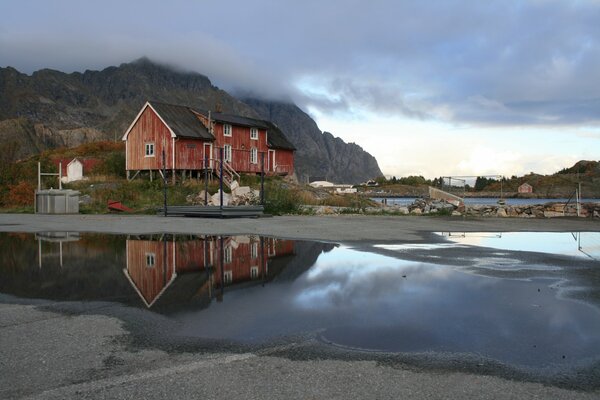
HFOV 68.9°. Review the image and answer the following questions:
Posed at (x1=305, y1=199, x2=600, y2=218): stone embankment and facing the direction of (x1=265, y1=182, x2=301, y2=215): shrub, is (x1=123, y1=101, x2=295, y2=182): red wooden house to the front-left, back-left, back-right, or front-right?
front-right

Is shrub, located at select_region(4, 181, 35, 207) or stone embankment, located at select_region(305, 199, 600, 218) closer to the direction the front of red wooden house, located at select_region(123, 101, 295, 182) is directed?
the stone embankment

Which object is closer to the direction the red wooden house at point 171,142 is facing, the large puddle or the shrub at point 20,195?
the large puddle

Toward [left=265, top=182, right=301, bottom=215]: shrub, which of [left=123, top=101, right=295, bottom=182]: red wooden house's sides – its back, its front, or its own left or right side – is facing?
front

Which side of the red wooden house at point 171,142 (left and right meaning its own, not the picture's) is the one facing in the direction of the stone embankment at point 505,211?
front

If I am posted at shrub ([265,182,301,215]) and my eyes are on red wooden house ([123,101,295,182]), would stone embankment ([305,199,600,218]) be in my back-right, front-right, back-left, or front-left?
back-right

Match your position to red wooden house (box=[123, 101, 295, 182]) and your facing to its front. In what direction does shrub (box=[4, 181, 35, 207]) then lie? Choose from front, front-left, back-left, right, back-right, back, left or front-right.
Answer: right

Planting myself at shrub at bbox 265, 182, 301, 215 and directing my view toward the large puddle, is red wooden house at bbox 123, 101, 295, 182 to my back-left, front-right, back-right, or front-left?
back-right

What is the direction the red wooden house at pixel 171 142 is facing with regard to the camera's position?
facing the viewer and to the right of the viewer

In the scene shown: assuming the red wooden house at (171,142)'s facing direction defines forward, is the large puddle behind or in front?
in front

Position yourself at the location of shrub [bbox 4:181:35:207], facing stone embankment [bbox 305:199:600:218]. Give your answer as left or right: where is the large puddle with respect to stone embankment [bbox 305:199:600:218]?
right
